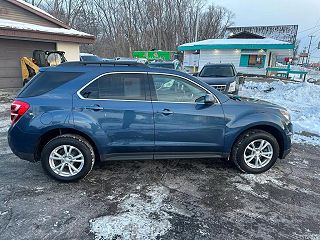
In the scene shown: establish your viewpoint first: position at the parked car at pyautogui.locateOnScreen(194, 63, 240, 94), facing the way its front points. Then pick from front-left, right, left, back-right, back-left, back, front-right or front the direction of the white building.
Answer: back

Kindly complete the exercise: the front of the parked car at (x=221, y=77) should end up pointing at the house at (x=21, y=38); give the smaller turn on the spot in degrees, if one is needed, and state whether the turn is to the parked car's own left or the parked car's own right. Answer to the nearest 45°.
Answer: approximately 90° to the parked car's own right

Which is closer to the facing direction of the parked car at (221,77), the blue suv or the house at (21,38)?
the blue suv

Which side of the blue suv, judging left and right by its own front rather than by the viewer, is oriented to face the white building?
left

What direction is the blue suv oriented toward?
to the viewer's right

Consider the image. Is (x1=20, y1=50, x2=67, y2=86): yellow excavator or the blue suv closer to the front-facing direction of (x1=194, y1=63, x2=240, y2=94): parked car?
the blue suv

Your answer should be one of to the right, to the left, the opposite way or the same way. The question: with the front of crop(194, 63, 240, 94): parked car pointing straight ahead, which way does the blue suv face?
to the left

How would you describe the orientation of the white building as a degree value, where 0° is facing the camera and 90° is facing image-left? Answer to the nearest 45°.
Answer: approximately 0°

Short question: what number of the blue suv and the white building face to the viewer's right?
1

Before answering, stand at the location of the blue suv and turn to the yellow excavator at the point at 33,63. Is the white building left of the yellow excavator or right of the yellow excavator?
right

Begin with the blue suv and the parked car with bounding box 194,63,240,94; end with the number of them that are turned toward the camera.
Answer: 1

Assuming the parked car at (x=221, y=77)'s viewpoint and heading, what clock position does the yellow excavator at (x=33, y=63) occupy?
The yellow excavator is roughly at 3 o'clock from the parked car.

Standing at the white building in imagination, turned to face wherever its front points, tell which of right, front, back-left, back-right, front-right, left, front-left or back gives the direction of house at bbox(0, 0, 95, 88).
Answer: front-right

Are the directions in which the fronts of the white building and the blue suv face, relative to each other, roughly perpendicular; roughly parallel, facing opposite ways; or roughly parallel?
roughly perpendicular
